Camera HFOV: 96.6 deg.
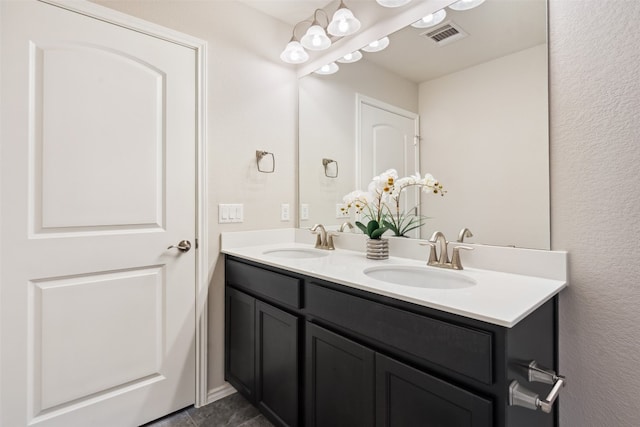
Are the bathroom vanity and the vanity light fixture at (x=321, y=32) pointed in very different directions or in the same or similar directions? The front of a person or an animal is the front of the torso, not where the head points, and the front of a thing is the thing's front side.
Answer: same or similar directions

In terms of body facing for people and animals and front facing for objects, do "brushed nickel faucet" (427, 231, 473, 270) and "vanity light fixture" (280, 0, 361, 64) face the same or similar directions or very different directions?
same or similar directions

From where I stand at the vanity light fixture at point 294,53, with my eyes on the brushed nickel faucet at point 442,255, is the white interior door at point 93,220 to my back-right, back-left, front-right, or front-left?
back-right

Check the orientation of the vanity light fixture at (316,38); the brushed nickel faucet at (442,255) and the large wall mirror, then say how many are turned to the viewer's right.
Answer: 0

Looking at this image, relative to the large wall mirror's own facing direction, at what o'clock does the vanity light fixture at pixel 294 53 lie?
The vanity light fixture is roughly at 2 o'clock from the large wall mirror.

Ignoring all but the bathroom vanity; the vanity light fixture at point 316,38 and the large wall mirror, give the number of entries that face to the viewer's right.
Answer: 0

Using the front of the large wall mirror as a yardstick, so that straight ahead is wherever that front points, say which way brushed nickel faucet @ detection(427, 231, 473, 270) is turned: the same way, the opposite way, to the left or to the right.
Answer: the same way
